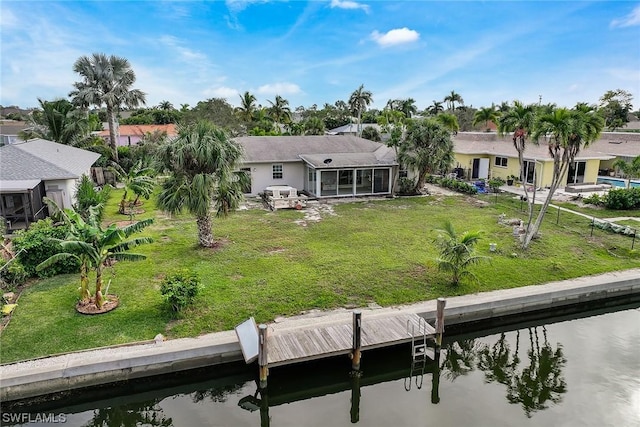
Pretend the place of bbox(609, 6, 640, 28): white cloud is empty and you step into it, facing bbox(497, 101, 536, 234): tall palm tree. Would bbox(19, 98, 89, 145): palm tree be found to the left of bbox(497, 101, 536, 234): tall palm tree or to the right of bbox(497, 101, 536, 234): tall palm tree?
right

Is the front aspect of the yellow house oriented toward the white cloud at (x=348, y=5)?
no

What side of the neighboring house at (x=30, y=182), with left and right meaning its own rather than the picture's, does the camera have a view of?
back

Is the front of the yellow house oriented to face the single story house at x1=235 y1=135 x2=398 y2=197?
no

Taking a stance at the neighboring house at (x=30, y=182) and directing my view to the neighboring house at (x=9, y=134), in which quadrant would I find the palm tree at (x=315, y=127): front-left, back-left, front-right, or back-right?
front-right

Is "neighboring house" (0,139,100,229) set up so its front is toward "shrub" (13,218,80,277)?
no

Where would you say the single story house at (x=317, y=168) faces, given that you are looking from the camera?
facing away from the viewer

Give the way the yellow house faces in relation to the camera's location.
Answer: facing away from the viewer

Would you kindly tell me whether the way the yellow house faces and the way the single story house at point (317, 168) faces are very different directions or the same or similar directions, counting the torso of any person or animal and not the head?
same or similar directions
